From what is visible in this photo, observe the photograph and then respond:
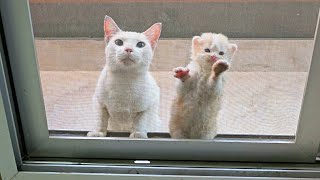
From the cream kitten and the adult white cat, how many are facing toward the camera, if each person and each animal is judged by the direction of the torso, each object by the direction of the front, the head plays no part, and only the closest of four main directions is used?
2

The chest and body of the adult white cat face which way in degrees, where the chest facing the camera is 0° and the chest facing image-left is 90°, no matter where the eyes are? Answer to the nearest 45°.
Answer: approximately 0°

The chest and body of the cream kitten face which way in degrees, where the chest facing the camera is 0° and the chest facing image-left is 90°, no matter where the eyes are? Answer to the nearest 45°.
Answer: approximately 0°
